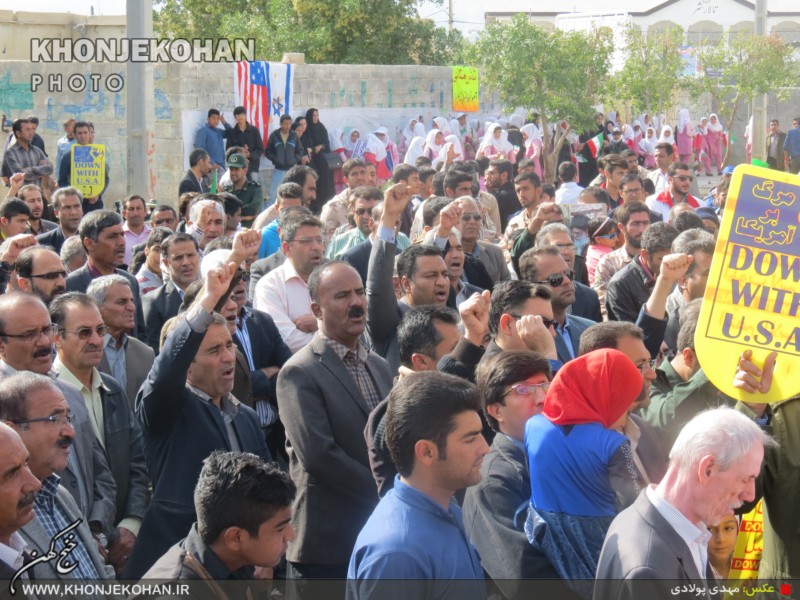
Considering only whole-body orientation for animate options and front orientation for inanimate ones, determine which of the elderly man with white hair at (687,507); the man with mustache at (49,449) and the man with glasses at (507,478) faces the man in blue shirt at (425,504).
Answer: the man with mustache

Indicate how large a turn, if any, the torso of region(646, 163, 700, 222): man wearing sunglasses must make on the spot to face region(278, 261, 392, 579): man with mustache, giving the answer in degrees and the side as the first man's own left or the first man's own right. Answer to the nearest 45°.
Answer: approximately 45° to the first man's own right

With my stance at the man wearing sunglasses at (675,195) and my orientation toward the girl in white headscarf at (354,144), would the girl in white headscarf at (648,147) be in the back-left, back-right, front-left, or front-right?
front-right

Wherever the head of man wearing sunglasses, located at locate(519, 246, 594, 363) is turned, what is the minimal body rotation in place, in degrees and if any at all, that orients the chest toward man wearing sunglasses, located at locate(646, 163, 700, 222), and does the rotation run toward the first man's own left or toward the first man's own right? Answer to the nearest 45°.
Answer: approximately 135° to the first man's own left

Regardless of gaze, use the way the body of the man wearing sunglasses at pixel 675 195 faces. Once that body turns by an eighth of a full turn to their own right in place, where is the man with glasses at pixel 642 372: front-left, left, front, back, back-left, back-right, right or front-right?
front

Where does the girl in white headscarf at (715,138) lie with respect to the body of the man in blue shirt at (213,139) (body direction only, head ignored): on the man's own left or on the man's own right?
on the man's own left

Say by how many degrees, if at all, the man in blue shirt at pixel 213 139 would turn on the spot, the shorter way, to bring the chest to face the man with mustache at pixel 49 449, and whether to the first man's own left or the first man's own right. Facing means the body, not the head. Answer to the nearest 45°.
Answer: approximately 45° to the first man's own right

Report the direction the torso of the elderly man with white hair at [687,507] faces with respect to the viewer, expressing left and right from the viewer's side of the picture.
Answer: facing to the right of the viewer

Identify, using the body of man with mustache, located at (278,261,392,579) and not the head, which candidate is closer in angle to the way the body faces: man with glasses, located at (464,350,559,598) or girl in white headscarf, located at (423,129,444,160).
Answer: the man with glasses

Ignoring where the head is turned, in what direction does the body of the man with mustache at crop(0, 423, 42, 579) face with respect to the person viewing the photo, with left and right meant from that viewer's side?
facing the viewer and to the right of the viewer
